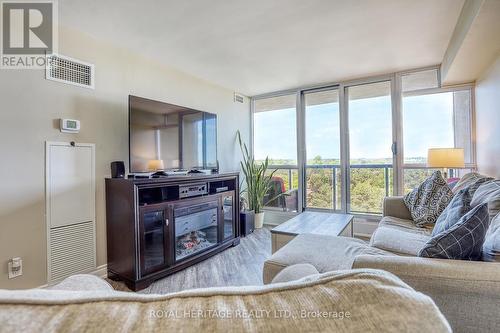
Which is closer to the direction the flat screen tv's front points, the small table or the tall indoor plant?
the small table

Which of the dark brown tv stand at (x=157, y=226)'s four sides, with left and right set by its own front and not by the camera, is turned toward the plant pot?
left

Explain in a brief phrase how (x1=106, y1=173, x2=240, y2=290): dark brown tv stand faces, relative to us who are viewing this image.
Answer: facing the viewer and to the right of the viewer

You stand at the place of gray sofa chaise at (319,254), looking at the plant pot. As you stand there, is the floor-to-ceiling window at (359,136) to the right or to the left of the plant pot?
right

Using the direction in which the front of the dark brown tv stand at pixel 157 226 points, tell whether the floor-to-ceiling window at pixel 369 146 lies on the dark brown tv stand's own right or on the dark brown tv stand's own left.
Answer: on the dark brown tv stand's own left

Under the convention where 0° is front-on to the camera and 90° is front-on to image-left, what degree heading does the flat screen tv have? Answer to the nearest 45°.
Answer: approximately 315°

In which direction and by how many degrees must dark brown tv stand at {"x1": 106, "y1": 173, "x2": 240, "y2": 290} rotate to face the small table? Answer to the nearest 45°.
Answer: approximately 45° to its left

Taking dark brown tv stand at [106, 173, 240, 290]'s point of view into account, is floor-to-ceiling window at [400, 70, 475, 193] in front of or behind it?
in front

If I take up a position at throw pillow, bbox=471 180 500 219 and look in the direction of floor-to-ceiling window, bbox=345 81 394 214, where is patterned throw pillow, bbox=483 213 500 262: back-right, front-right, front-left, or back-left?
back-left

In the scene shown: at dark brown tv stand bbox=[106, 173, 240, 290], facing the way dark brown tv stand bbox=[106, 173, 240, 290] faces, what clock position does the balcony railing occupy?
The balcony railing is roughly at 10 o'clock from the dark brown tv stand.

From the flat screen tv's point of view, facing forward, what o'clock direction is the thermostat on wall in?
The thermostat on wall is roughly at 4 o'clock from the flat screen tv.

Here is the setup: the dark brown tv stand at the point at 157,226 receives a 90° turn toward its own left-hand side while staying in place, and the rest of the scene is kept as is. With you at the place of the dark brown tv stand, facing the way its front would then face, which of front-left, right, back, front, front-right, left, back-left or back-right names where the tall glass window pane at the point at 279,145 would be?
front

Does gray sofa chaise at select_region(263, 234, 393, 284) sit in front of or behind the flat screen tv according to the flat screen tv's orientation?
in front

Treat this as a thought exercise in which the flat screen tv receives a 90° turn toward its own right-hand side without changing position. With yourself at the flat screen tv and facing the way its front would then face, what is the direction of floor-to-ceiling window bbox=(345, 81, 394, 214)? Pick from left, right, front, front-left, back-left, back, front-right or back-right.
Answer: back-left

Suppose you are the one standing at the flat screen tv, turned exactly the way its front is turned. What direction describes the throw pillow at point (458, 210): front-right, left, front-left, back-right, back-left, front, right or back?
front

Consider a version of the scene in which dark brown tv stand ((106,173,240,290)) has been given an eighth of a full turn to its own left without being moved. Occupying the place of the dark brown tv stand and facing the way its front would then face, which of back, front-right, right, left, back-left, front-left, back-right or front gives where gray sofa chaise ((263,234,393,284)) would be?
front-right

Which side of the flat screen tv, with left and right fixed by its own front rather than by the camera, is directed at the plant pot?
left

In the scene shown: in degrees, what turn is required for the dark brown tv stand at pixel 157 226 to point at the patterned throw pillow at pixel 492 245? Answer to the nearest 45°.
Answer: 0° — it already faces it

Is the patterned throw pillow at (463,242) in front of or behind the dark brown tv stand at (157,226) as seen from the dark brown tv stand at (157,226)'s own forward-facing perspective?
in front

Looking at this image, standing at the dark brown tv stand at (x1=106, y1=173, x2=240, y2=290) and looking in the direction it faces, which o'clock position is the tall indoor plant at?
The tall indoor plant is roughly at 9 o'clock from the dark brown tv stand.
